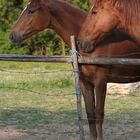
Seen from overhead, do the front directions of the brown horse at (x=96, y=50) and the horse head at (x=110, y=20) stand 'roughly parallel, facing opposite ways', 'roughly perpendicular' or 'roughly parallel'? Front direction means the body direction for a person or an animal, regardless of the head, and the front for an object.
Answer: roughly parallel

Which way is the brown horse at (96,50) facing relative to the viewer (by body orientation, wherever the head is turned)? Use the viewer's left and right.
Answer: facing to the left of the viewer
